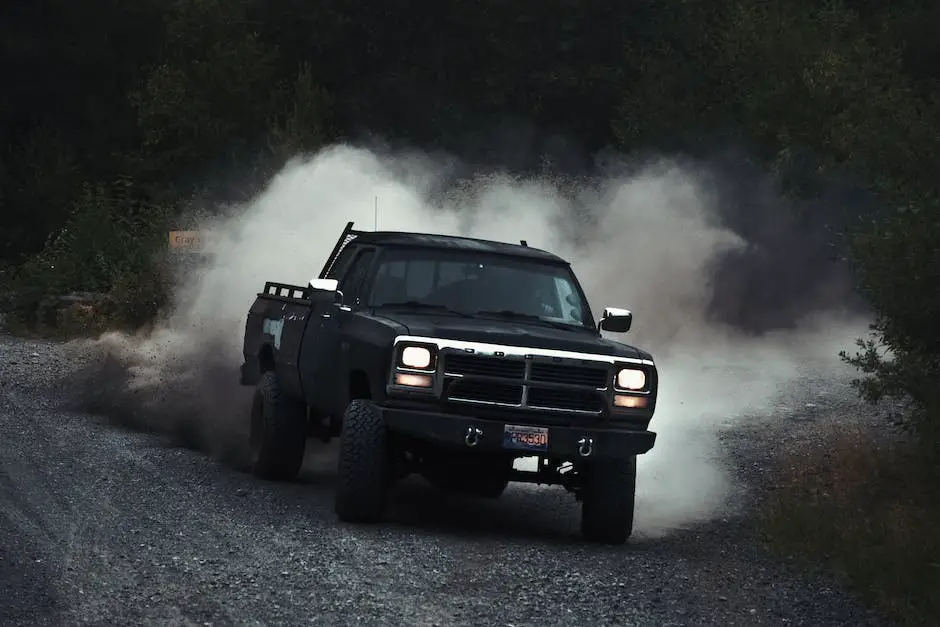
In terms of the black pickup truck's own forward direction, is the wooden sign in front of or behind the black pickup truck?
behind

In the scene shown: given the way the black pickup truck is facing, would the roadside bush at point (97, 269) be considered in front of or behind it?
behind
